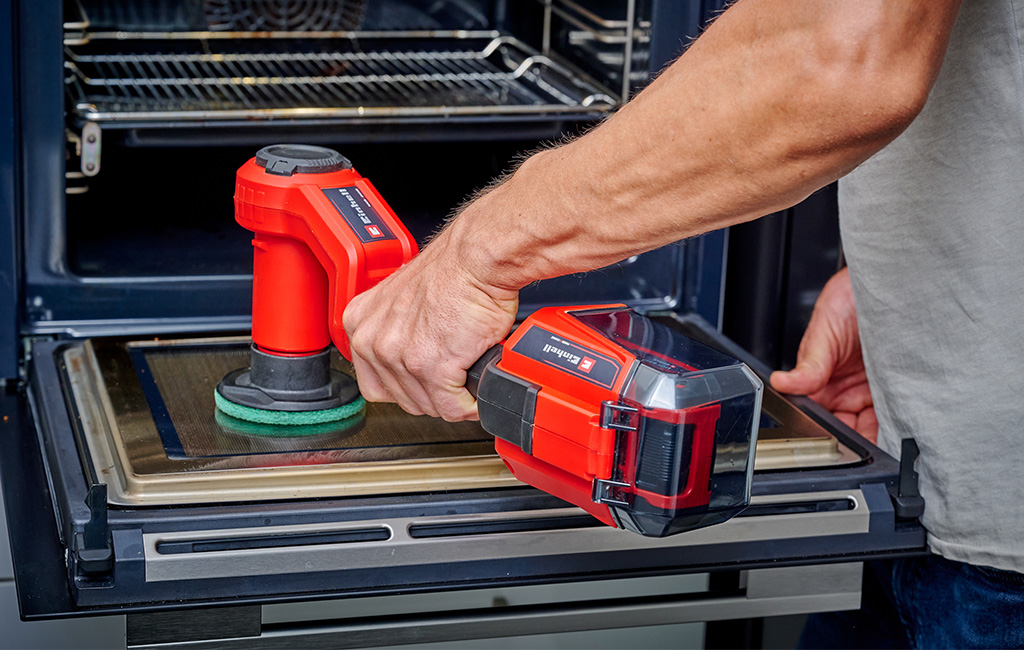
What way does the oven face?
toward the camera
